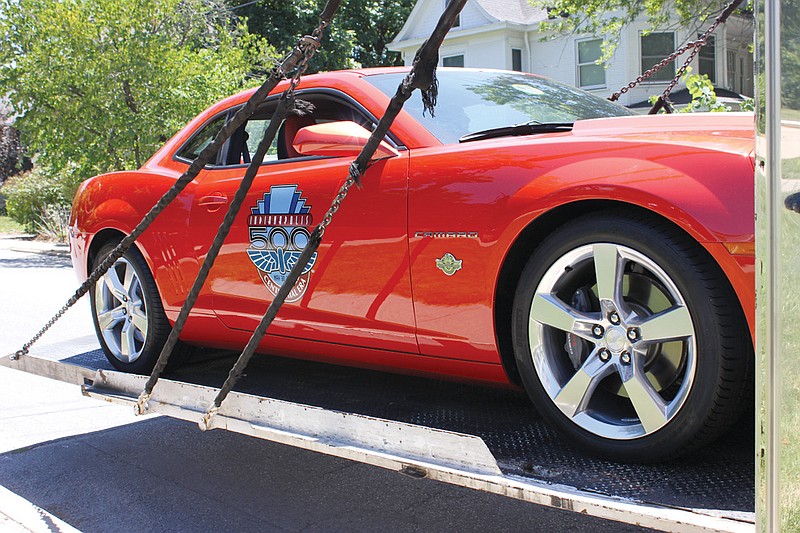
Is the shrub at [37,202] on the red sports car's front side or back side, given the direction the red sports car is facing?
on the back side

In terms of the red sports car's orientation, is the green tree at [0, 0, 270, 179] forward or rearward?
rearward

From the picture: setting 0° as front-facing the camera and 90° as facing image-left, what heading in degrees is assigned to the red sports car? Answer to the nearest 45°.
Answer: approximately 315°

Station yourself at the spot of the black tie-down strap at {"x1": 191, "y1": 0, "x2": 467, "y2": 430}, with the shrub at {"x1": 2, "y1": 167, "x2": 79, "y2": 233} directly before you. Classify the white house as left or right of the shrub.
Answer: right
